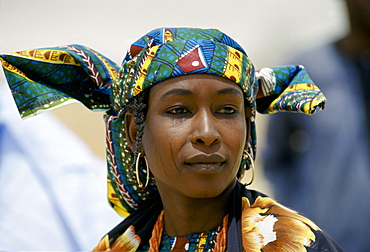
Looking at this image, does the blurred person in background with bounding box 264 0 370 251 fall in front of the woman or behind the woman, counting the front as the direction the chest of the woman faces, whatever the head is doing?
behind

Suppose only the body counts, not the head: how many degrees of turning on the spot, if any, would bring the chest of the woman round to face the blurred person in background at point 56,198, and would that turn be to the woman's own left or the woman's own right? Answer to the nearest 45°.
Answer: approximately 135° to the woman's own right

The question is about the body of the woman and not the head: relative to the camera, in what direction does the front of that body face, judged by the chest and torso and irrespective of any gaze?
toward the camera
